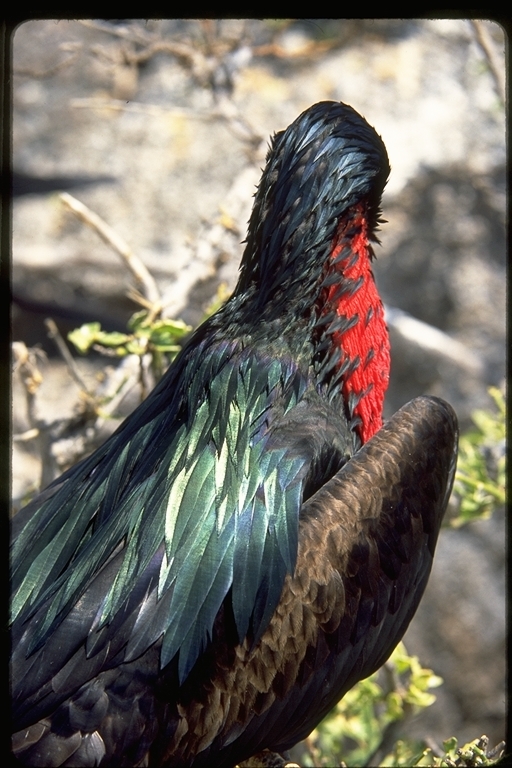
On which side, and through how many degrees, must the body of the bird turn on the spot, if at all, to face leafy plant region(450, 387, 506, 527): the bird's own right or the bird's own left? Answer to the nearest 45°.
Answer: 0° — it already faces it

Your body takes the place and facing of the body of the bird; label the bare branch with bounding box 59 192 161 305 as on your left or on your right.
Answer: on your left

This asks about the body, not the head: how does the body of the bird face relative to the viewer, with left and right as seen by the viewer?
facing away from the viewer and to the right of the viewer

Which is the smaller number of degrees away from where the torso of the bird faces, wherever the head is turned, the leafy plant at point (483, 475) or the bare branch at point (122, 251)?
the leafy plant
